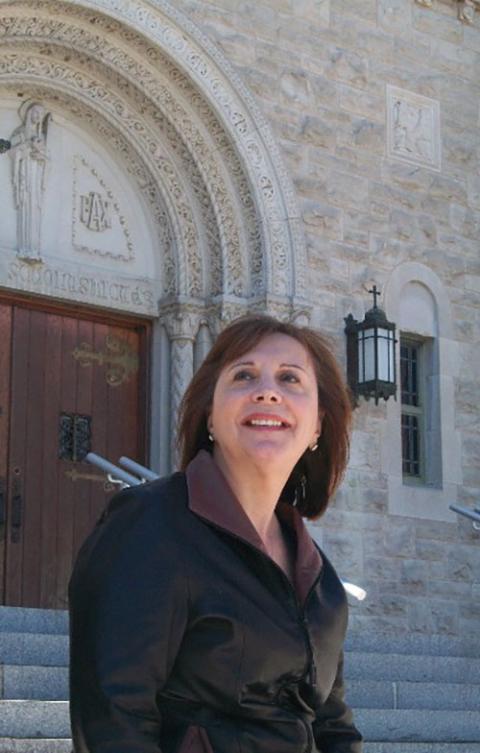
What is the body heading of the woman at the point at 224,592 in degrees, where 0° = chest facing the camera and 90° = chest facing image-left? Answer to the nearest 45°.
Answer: approximately 315°

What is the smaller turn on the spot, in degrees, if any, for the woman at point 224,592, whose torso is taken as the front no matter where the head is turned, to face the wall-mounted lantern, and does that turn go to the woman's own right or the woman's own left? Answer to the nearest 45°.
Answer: approximately 135° to the woman's own left

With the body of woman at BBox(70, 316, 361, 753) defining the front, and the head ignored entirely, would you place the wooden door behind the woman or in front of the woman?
behind
